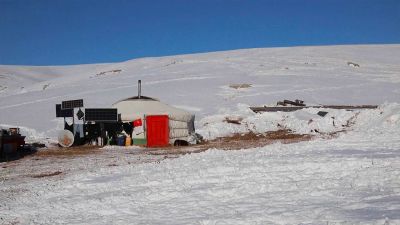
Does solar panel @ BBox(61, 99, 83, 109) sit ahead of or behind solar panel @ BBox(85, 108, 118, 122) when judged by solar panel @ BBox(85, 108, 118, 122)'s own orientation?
behind

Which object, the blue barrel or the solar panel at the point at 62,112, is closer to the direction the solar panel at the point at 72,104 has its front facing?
the blue barrel

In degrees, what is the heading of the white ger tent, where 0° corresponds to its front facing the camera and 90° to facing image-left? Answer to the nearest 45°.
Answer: approximately 0°

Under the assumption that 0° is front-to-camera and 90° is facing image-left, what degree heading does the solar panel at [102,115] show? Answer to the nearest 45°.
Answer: approximately 0°

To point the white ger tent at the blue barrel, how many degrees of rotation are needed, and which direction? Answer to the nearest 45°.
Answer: approximately 45° to its right

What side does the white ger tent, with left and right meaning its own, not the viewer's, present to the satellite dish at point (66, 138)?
right

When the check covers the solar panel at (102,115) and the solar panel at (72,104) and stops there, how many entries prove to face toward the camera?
2

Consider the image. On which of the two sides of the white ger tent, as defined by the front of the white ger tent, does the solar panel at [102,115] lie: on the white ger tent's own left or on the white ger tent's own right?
on the white ger tent's own right

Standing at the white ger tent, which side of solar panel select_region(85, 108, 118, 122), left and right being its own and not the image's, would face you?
left
